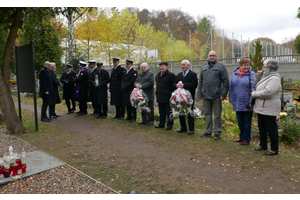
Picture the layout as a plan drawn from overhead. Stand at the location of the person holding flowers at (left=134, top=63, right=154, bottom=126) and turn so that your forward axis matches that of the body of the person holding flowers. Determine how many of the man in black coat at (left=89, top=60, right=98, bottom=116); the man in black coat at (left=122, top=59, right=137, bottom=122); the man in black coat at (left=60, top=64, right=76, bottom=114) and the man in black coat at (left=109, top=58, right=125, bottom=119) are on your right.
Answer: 4

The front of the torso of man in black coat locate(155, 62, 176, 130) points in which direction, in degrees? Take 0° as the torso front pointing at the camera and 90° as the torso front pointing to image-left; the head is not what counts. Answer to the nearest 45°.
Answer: approximately 45°

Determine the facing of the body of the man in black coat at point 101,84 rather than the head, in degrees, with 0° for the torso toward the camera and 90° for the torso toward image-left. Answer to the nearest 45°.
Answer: approximately 45°

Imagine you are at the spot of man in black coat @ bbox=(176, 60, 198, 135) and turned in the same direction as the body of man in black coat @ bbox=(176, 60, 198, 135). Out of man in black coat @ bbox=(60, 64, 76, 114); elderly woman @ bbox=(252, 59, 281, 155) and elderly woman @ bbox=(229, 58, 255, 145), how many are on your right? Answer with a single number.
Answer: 1

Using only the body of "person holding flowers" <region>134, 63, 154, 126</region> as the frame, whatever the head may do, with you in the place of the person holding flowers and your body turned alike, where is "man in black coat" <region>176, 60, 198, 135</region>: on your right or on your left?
on your left
